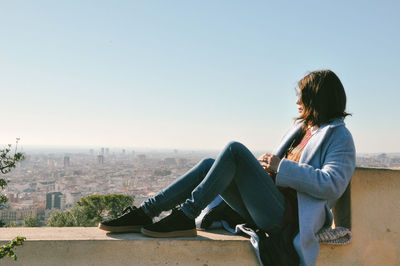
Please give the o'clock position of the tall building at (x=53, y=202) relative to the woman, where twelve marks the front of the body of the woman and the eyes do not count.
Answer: The tall building is roughly at 2 o'clock from the woman.

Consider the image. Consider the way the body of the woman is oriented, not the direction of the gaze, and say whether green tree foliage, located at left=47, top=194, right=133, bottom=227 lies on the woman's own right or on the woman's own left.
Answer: on the woman's own right

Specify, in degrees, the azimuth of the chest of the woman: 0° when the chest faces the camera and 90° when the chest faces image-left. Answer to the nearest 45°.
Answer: approximately 90°
